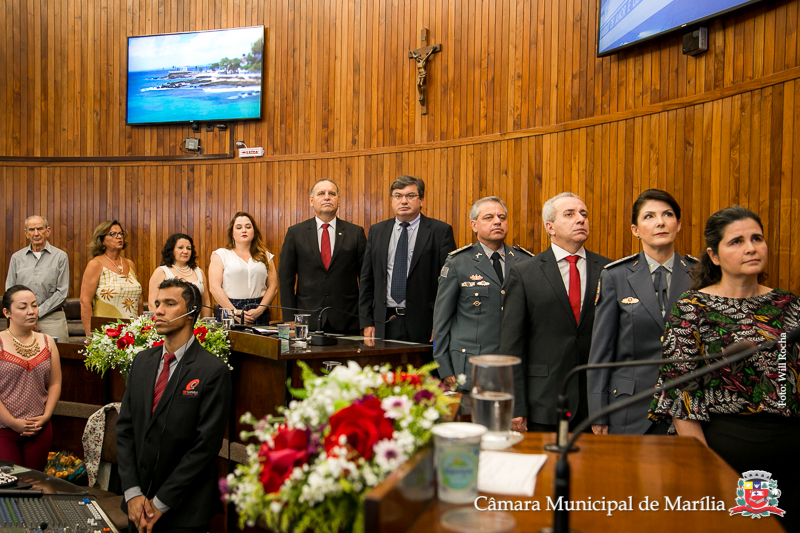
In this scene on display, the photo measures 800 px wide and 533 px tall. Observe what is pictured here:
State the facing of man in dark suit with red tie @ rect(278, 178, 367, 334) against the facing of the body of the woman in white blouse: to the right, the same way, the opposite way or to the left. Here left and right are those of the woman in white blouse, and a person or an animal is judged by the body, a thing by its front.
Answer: the same way

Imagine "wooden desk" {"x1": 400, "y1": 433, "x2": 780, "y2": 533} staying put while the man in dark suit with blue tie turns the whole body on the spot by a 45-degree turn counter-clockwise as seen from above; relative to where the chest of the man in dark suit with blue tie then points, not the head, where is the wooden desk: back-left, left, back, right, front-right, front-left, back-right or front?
front-right

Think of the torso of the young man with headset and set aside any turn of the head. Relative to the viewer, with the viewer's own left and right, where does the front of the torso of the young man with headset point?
facing the viewer and to the left of the viewer

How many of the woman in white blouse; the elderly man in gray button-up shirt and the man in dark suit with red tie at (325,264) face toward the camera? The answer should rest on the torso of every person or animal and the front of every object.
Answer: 3

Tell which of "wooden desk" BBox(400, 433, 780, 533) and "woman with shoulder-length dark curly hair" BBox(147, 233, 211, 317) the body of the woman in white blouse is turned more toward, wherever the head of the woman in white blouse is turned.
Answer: the wooden desk

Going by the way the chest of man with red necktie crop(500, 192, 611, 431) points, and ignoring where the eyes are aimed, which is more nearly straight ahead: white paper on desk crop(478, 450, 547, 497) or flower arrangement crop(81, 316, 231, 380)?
the white paper on desk

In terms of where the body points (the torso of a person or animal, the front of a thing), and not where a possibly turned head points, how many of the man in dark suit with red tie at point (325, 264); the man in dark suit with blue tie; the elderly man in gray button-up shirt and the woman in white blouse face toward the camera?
4

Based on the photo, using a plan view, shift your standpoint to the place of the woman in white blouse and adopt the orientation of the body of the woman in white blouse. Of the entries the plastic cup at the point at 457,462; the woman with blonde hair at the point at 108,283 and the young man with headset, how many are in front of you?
2

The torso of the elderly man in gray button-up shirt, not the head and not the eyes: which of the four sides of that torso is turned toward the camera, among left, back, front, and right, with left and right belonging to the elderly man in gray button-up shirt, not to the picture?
front

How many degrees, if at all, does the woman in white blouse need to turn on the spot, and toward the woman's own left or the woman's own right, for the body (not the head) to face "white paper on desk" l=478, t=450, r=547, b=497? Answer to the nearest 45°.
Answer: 0° — they already face it

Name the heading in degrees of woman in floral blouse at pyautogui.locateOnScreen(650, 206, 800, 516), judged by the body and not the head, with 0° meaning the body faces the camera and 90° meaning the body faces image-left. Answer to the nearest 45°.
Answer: approximately 315°

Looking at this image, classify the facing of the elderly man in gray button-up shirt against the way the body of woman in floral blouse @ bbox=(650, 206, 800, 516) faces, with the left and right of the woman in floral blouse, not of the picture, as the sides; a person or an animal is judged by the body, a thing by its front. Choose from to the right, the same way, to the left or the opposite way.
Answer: the same way

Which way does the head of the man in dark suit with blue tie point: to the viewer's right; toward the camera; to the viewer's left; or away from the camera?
toward the camera

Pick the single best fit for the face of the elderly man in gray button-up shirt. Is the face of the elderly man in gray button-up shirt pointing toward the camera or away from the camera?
toward the camera

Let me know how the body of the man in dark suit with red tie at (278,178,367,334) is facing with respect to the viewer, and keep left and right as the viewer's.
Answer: facing the viewer

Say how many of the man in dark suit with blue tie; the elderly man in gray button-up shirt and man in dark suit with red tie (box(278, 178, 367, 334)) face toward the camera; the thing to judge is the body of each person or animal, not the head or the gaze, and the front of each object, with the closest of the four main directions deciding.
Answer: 3

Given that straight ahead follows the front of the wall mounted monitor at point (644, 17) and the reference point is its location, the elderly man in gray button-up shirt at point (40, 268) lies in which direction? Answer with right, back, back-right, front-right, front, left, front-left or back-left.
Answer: front-right

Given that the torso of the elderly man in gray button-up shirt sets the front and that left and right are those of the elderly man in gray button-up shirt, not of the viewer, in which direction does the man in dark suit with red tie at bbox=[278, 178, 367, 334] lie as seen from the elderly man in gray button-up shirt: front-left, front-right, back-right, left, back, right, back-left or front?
front-left

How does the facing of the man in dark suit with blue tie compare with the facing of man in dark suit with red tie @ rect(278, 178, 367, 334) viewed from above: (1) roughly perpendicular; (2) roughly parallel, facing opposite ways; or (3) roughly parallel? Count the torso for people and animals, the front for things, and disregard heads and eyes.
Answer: roughly parallel

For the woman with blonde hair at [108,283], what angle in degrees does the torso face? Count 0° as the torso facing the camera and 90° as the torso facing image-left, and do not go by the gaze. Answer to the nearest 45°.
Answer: approximately 315°

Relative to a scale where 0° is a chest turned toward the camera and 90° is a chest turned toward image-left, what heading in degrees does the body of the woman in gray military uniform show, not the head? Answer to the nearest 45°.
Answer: approximately 315°

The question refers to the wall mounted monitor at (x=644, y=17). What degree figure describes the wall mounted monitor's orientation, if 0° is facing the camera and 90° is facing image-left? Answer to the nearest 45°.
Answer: approximately 45°

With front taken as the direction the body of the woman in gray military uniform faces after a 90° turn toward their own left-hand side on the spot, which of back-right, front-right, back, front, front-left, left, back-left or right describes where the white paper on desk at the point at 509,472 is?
back-right
